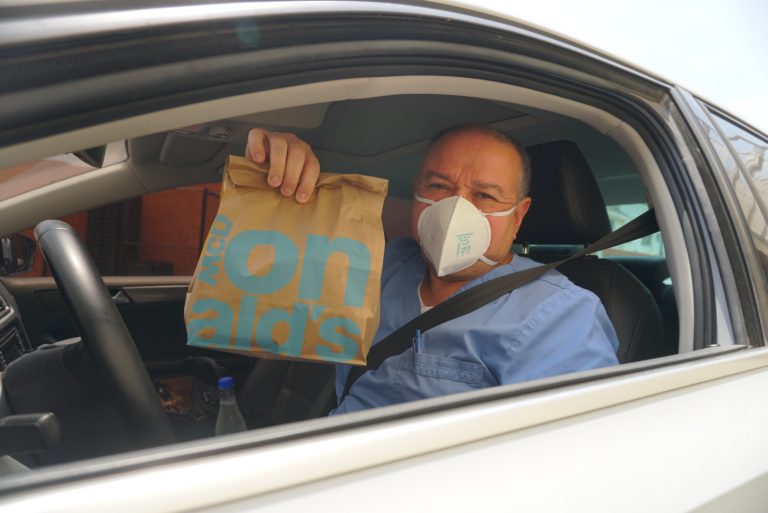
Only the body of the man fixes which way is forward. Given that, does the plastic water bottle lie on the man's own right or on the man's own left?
on the man's own right
